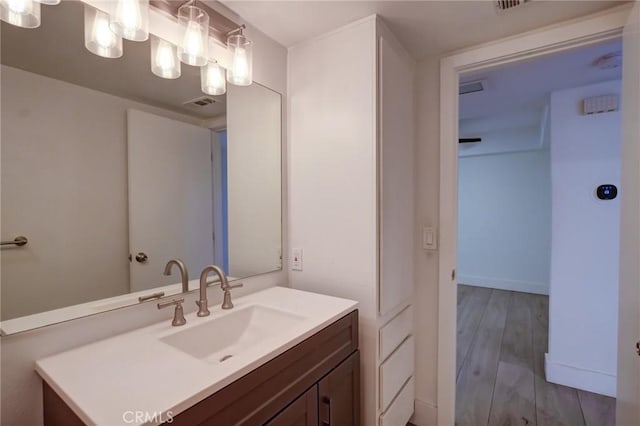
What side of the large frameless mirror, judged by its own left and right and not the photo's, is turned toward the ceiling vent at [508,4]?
front

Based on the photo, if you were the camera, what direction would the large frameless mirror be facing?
facing the viewer and to the right of the viewer

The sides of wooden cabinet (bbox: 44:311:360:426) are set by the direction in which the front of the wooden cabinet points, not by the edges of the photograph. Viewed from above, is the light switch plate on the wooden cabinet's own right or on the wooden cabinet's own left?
on the wooden cabinet's own left

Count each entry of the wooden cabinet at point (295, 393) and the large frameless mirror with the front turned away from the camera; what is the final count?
0

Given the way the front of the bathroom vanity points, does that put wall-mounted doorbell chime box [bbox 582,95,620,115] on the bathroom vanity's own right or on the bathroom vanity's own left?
on the bathroom vanity's own left

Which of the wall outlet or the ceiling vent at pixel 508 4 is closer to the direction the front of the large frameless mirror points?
the ceiling vent

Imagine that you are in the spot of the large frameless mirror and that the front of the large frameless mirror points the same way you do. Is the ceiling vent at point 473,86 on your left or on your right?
on your left

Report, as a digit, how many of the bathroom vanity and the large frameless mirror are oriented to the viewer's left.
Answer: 0

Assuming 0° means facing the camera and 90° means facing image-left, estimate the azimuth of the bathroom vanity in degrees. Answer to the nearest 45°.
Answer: approximately 315°
